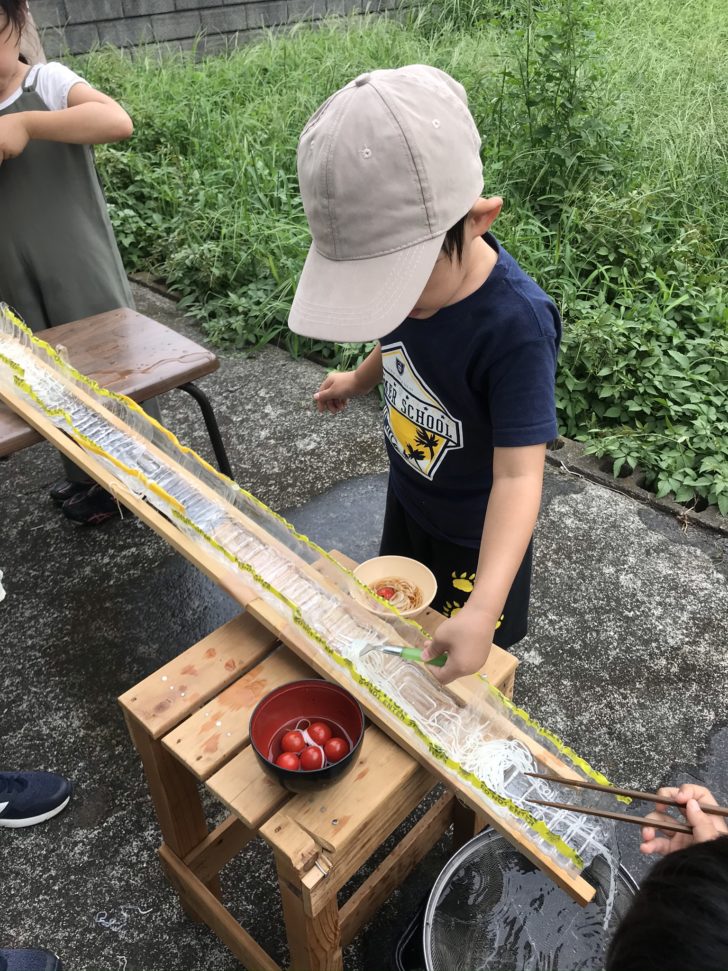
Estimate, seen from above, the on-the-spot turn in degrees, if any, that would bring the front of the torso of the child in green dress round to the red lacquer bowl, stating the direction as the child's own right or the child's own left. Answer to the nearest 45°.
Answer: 0° — they already face it

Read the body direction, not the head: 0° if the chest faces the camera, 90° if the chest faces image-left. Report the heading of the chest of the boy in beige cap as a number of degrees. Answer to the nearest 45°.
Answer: approximately 45°

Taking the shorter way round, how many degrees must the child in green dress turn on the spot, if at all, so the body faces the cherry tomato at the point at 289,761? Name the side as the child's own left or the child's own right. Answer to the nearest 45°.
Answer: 0° — they already face it

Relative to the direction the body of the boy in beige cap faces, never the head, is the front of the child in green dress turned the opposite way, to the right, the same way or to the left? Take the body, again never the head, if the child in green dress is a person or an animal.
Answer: the same way

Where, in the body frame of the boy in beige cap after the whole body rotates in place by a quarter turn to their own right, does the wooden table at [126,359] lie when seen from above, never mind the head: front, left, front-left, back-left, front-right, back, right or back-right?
front

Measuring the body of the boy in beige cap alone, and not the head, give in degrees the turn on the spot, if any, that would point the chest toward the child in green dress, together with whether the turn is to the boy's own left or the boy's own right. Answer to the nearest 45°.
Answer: approximately 90° to the boy's own right
